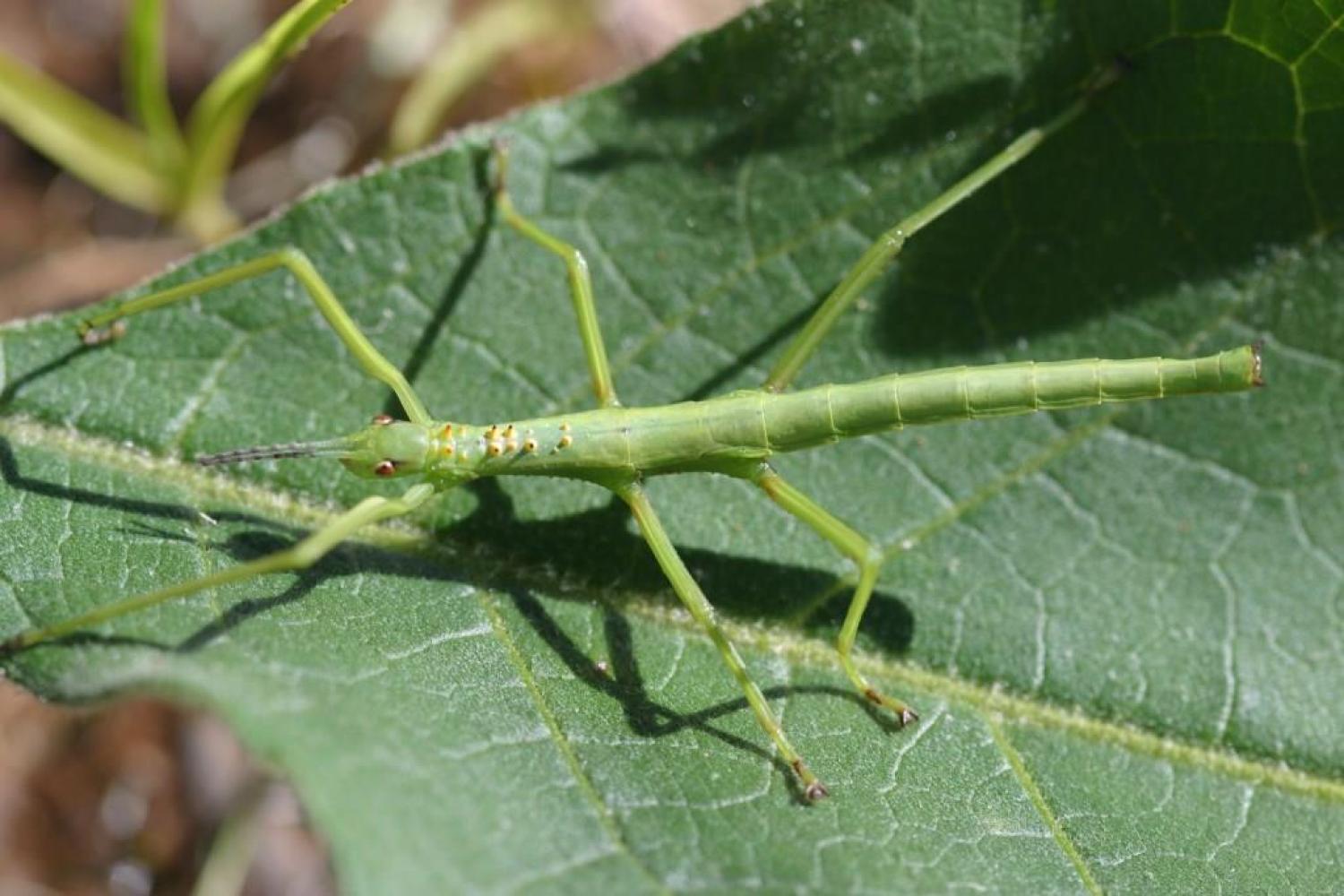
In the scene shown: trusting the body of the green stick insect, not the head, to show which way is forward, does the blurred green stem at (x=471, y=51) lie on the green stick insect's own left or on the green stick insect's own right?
on the green stick insect's own right

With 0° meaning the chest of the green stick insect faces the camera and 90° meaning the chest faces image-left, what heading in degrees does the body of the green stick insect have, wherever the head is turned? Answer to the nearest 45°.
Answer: approximately 90°
